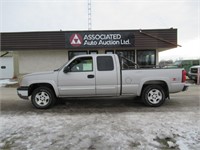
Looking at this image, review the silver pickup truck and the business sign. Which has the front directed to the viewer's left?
the silver pickup truck

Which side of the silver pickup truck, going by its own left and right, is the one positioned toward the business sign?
right

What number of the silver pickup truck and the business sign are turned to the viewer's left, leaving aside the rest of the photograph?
1

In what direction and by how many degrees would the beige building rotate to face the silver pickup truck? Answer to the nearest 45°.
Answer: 0° — it already faces it

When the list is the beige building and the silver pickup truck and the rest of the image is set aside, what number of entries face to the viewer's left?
1

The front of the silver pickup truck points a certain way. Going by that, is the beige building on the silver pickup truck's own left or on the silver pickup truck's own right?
on the silver pickup truck's own right

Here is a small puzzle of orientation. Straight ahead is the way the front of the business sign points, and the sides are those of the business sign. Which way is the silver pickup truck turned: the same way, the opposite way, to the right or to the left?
to the right

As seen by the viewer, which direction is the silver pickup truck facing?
to the viewer's left

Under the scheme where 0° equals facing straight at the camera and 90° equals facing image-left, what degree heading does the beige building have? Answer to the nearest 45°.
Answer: approximately 0°

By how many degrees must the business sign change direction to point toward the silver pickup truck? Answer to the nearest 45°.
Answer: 0° — it already faces it
